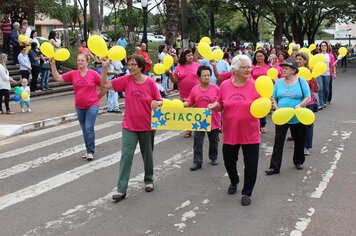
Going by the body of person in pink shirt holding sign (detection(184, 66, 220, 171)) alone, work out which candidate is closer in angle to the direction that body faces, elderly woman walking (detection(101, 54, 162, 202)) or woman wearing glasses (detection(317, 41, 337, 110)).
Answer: the elderly woman walking

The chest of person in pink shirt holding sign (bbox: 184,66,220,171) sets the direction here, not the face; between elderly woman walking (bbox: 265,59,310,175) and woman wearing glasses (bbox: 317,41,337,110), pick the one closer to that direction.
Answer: the elderly woman walking

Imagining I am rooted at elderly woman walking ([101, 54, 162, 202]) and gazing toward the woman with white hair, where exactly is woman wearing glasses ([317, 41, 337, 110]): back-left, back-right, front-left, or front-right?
front-left

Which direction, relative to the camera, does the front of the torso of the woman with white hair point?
toward the camera

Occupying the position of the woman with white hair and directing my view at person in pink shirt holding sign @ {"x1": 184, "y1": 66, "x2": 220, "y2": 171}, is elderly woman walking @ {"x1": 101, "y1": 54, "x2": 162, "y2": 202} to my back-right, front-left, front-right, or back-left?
front-left

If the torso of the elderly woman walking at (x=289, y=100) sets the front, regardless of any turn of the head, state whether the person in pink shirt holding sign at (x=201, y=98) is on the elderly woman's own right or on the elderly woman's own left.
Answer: on the elderly woman's own right

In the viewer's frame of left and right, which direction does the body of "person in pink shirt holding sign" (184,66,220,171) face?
facing the viewer

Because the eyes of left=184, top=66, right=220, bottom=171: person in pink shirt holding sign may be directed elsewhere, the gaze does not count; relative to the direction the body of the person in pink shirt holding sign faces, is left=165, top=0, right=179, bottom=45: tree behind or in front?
behind

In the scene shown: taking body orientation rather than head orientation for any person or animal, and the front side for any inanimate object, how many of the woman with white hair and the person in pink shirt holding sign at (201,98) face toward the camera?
2

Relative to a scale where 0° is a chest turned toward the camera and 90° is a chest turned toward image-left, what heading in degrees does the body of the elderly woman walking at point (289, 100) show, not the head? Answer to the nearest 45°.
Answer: approximately 45°

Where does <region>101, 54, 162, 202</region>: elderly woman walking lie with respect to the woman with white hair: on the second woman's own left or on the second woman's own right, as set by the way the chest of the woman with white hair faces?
on the second woman's own right

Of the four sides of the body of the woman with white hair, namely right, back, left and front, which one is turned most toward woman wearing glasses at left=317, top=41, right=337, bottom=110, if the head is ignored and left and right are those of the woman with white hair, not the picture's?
back

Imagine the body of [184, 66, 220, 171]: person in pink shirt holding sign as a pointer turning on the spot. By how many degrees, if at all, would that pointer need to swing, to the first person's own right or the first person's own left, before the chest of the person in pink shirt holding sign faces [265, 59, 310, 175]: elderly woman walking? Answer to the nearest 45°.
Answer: approximately 90° to the first person's own left

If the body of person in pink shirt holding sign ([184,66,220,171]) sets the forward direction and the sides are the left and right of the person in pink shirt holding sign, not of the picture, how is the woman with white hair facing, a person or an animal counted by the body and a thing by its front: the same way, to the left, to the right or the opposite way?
the same way
